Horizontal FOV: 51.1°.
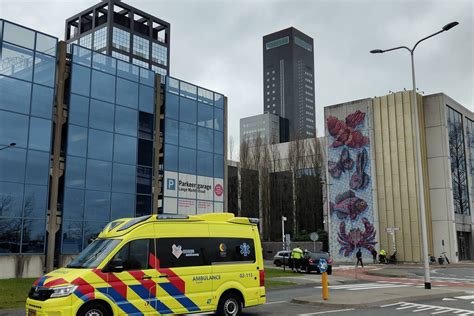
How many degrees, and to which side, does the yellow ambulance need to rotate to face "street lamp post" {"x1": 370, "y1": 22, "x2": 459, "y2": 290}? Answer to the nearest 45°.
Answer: approximately 180°

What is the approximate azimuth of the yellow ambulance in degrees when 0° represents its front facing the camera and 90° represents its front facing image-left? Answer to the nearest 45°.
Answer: approximately 45°
